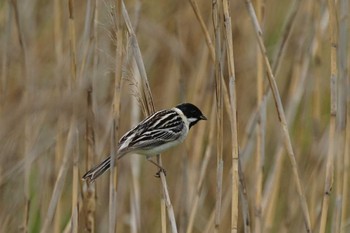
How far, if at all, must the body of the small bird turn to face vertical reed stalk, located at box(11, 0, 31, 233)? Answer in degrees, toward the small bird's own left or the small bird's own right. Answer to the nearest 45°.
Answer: approximately 180°

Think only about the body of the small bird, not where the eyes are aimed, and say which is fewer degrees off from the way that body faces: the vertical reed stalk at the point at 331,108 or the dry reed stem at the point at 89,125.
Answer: the vertical reed stalk

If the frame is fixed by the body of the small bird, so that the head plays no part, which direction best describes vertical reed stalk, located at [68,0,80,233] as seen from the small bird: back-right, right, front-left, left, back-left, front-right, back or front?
back-right

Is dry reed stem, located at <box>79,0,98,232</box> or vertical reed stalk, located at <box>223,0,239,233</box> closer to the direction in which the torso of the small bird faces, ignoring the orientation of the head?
the vertical reed stalk

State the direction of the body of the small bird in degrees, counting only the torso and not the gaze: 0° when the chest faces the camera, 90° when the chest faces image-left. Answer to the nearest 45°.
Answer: approximately 270°

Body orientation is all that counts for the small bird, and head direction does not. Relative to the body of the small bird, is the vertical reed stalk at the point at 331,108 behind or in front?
in front

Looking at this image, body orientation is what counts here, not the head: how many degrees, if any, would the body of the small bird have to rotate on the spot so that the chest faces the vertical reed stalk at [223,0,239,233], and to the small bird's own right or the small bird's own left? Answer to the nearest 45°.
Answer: approximately 45° to the small bird's own right

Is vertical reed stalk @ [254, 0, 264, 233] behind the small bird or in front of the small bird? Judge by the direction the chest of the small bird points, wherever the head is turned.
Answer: in front
